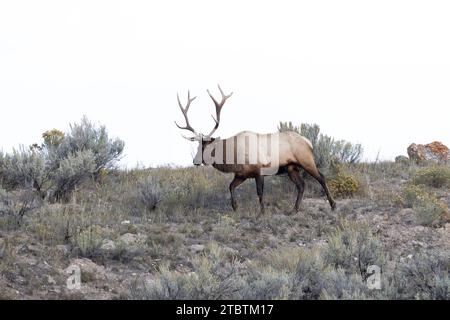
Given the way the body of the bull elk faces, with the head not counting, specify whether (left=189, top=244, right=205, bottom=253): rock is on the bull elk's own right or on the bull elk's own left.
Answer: on the bull elk's own left

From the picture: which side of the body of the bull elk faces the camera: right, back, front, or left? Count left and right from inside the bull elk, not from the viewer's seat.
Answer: left

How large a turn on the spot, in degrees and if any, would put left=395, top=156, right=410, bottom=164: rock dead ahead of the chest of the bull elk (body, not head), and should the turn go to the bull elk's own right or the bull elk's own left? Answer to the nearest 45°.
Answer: approximately 135° to the bull elk's own right

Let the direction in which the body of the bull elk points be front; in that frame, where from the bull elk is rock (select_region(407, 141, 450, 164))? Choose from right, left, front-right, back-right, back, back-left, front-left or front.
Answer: back-right

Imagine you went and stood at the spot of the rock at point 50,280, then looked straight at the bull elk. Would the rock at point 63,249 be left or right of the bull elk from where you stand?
left

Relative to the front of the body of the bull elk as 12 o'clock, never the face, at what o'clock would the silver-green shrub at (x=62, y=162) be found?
The silver-green shrub is roughly at 12 o'clock from the bull elk.

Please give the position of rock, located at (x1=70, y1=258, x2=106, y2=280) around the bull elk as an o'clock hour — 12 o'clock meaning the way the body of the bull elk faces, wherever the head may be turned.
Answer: The rock is roughly at 10 o'clock from the bull elk.

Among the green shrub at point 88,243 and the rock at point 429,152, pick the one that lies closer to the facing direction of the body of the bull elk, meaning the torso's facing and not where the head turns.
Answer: the green shrub

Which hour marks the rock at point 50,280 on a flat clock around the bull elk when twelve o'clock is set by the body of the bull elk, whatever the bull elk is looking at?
The rock is roughly at 10 o'clock from the bull elk.

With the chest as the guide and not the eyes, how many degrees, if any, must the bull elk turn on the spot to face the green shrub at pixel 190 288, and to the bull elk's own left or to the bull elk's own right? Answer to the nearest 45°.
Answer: approximately 90° to the bull elk's own left

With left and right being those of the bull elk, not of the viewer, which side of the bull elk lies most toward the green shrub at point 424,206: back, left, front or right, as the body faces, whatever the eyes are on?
back
